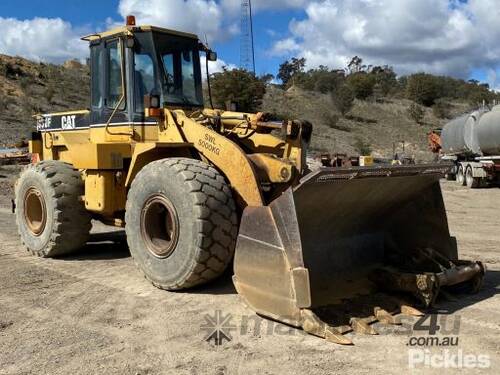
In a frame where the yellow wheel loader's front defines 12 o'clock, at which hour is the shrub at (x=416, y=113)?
The shrub is roughly at 8 o'clock from the yellow wheel loader.

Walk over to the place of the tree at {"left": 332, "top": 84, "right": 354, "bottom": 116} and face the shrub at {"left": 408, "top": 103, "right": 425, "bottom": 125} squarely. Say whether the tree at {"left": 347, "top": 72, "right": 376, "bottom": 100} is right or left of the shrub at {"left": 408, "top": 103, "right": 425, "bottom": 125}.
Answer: left

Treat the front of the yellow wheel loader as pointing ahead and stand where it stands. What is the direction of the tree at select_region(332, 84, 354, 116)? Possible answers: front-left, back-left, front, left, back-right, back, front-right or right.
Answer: back-left

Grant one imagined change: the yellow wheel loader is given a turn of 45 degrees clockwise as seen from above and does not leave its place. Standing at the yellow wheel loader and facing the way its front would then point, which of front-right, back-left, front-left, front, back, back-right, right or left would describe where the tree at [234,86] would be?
back

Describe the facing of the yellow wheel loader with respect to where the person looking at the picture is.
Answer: facing the viewer and to the right of the viewer

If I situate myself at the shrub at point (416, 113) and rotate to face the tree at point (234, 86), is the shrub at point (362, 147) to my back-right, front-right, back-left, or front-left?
front-left

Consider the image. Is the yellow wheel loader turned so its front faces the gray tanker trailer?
no

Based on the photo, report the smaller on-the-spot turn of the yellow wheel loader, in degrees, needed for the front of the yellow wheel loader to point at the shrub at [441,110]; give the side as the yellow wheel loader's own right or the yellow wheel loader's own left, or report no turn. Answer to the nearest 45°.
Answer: approximately 135° to the yellow wheel loader's own left

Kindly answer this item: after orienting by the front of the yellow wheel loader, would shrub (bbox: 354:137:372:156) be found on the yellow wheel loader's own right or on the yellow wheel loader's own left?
on the yellow wheel loader's own left
